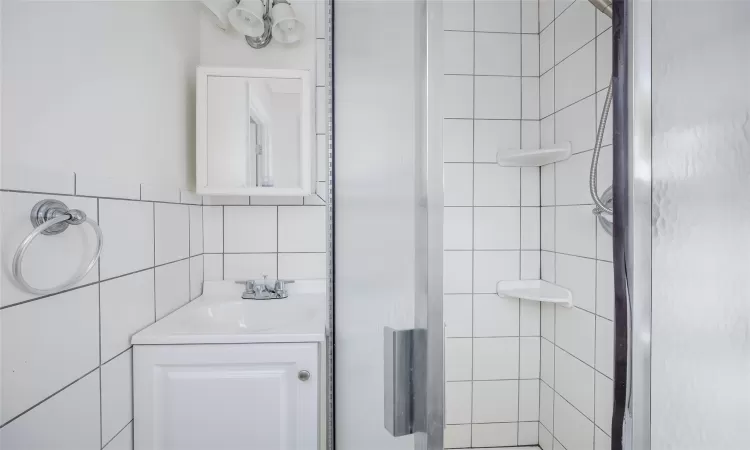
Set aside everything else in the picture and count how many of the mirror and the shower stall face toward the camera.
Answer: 2

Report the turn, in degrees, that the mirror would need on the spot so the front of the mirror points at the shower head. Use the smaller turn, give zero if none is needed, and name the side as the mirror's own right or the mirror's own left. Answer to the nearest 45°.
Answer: approximately 45° to the mirror's own left

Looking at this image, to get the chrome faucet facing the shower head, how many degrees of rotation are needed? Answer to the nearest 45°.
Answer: approximately 45° to its left

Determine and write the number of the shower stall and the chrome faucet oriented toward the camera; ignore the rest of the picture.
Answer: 2
